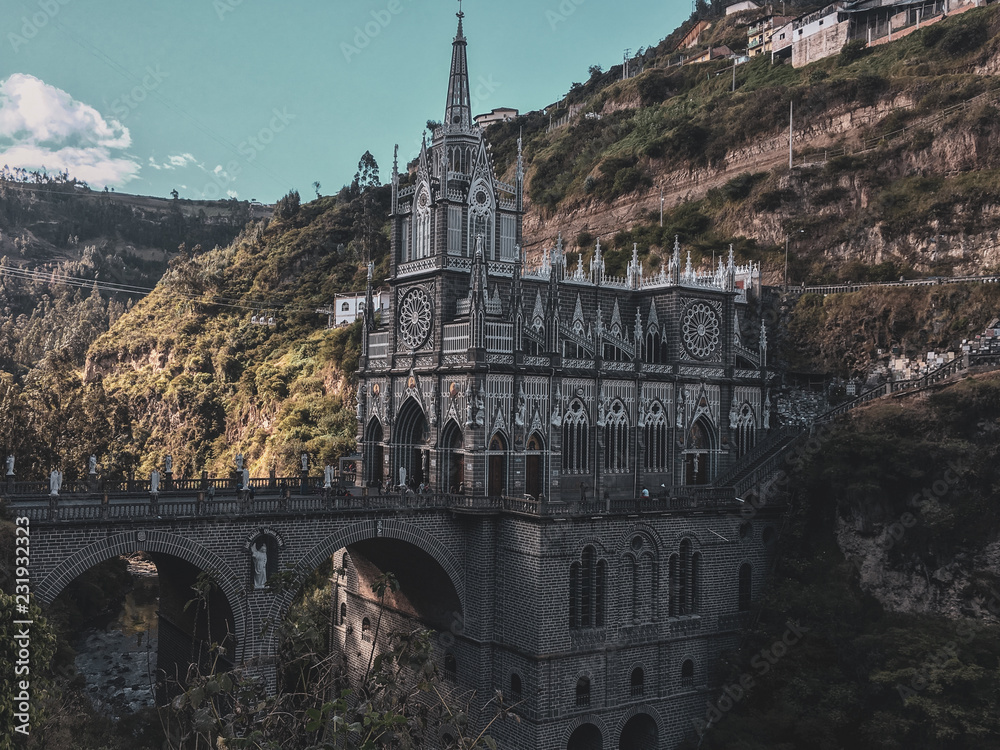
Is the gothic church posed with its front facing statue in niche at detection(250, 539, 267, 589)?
yes

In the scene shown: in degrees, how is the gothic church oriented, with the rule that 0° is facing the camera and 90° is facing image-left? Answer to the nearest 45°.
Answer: approximately 45°
